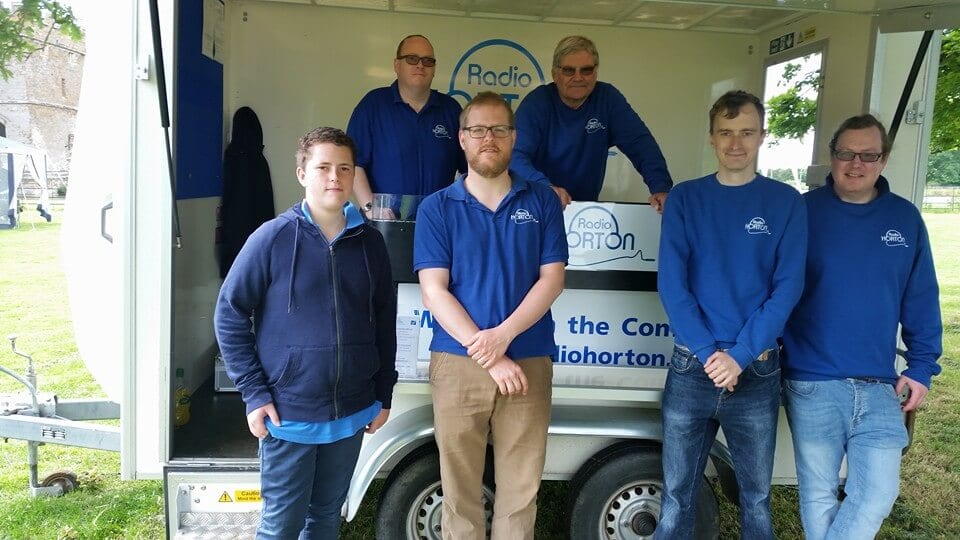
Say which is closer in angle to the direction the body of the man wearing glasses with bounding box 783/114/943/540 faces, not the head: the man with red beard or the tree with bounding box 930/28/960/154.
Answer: the man with red beard

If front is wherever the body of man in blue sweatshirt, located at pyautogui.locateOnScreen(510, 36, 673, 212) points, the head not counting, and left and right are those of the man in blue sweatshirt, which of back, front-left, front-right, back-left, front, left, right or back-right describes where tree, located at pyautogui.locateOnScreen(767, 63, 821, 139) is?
back-left

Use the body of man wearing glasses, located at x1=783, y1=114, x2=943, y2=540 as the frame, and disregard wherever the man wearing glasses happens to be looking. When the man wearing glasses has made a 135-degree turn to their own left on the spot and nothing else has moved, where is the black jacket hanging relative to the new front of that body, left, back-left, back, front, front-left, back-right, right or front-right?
back-left

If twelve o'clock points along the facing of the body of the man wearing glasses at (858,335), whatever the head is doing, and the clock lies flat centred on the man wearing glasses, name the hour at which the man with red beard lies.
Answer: The man with red beard is roughly at 2 o'clock from the man wearing glasses.

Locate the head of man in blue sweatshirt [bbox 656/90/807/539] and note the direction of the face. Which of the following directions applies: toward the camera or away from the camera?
toward the camera

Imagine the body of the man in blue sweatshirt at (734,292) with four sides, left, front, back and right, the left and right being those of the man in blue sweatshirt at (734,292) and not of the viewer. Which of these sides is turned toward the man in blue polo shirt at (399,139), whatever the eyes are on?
right

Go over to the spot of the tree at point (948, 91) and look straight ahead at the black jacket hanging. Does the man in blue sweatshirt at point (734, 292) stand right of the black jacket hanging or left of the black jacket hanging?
left

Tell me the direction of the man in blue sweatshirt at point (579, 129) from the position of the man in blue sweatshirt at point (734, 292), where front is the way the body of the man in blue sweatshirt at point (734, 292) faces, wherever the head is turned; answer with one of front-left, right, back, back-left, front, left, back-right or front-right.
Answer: back-right

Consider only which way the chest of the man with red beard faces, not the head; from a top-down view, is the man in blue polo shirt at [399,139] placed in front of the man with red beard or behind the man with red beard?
behind

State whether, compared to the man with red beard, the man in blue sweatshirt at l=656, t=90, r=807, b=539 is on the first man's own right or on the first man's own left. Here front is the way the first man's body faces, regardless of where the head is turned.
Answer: on the first man's own left

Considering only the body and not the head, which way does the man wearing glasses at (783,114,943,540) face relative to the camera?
toward the camera

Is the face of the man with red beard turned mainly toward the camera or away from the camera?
toward the camera

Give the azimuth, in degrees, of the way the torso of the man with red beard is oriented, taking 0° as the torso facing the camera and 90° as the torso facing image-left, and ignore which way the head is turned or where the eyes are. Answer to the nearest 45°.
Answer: approximately 0°

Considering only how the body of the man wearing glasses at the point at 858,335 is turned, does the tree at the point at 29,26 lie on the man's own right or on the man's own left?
on the man's own right

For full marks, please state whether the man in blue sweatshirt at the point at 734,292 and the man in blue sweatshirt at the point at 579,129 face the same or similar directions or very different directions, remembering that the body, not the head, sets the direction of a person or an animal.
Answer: same or similar directions

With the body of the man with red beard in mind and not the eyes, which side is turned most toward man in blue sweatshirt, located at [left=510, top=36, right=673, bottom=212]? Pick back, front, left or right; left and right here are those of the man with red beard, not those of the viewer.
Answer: back

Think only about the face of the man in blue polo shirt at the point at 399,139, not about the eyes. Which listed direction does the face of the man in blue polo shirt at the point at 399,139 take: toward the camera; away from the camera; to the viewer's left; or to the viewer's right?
toward the camera

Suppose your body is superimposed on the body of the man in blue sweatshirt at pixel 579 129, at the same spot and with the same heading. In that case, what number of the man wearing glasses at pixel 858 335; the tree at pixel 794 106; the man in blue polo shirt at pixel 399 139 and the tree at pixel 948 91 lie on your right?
1

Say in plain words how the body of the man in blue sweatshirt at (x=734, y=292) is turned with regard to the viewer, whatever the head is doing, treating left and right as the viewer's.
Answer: facing the viewer

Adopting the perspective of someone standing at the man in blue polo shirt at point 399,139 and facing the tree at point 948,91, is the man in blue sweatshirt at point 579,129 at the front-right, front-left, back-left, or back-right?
front-right

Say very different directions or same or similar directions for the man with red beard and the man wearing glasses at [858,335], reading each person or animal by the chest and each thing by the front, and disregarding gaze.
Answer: same or similar directions

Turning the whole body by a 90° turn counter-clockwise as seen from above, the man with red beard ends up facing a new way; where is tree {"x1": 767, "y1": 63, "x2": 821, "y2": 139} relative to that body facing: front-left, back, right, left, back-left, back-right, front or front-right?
front-left

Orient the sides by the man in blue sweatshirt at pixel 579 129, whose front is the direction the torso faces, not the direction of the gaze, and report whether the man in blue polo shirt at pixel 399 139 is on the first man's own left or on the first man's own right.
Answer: on the first man's own right

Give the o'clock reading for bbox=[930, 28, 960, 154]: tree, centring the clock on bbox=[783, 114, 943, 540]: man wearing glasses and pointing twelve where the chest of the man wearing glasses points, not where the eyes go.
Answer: The tree is roughly at 6 o'clock from the man wearing glasses.
